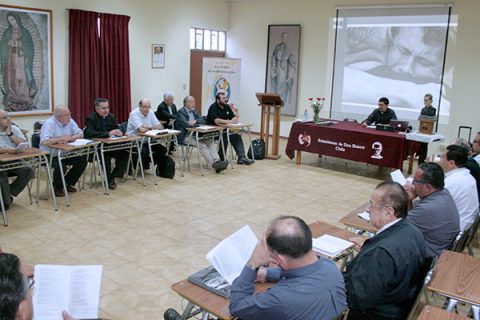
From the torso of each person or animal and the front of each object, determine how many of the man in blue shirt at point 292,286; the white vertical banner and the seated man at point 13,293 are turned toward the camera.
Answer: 1

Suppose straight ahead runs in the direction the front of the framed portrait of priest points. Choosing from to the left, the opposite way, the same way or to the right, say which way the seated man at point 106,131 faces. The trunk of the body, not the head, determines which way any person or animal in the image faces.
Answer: to the left

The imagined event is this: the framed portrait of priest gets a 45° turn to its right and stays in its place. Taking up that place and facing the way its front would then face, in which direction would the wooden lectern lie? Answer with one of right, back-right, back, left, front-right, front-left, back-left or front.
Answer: front-left

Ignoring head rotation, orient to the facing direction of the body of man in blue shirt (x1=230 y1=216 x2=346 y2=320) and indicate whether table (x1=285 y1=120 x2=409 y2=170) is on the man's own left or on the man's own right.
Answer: on the man's own right

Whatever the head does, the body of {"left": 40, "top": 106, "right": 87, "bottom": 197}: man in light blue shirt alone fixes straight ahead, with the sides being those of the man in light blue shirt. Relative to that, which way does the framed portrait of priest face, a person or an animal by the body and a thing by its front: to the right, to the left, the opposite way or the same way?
to the right

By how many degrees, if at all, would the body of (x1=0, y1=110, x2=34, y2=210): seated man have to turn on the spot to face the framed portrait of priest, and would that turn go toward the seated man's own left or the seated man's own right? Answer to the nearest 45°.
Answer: approximately 90° to the seated man's own left

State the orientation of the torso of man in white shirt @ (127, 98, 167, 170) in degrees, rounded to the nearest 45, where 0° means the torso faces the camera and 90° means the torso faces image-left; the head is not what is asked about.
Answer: approximately 315°

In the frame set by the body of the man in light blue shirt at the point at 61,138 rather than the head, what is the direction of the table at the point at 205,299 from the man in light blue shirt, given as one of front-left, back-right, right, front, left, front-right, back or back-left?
front-right

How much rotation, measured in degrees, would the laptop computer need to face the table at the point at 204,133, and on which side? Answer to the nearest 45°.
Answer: approximately 90° to its left

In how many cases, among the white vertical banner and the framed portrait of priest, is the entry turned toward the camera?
2

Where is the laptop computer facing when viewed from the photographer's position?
facing away from the viewer

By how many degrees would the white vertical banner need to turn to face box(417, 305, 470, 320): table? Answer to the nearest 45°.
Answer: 0° — it already faces it

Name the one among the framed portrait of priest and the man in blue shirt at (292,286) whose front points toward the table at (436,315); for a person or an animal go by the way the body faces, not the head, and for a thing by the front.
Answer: the framed portrait of priest

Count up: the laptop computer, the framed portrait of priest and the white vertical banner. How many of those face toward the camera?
2

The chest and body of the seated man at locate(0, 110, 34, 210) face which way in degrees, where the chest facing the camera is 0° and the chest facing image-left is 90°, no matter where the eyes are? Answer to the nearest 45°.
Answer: approximately 315°

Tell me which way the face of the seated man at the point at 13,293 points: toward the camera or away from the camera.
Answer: away from the camera
